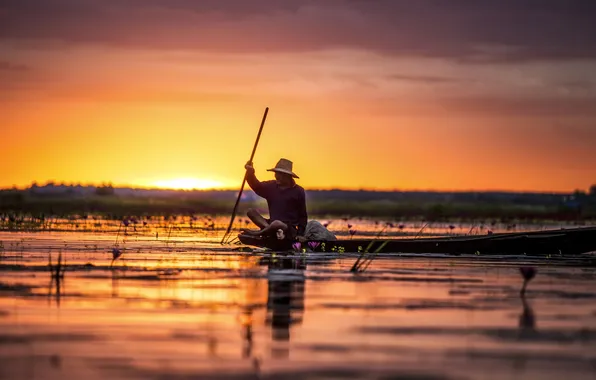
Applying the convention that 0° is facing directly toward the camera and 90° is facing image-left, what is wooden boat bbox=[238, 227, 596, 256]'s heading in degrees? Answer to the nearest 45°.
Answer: approximately 90°

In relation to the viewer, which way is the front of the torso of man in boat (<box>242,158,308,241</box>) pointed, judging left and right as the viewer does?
facing the viewer and to the left of the viewer

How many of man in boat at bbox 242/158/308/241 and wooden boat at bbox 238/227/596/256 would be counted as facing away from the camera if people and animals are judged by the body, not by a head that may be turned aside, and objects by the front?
0

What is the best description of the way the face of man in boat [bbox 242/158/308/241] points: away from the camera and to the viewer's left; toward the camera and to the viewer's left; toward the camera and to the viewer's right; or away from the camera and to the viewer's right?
toward the camera and to the viewer's left
